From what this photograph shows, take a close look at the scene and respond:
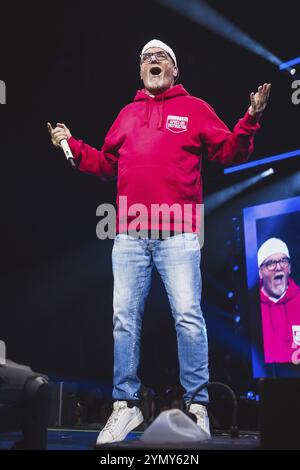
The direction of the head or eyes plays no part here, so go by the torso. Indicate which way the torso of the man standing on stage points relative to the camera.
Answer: toward the camera
